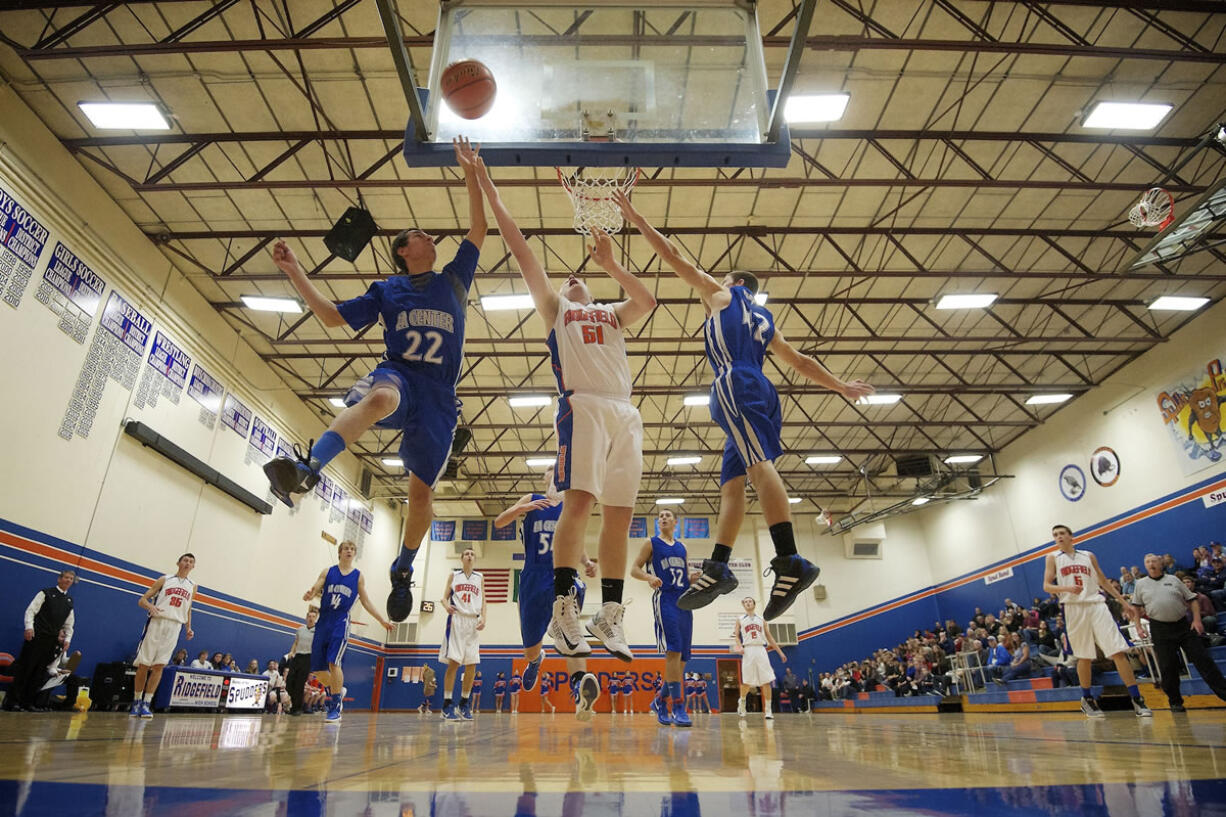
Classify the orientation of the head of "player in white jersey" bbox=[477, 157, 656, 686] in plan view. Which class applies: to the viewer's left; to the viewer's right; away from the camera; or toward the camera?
toward the camera

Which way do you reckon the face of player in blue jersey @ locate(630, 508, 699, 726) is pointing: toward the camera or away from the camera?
toward the camera

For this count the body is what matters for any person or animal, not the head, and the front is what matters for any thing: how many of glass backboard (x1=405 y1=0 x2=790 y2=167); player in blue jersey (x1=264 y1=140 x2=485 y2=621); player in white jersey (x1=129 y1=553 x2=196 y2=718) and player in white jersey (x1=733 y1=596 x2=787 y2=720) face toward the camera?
3

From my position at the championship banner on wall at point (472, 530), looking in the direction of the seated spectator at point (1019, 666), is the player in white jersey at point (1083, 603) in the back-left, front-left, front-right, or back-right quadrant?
front-right

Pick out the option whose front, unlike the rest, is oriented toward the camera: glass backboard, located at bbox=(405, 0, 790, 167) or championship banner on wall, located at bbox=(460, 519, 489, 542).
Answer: the championship banner on wall

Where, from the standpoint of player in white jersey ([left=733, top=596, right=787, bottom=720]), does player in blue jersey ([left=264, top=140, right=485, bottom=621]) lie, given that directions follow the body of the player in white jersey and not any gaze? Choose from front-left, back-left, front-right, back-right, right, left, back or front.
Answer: front

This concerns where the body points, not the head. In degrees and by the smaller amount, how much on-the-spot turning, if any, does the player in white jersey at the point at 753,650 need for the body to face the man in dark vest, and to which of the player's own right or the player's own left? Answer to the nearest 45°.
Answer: approximately 45° to the player's own right

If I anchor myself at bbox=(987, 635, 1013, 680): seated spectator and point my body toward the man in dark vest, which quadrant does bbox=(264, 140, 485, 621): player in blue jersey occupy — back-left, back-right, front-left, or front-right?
front-left

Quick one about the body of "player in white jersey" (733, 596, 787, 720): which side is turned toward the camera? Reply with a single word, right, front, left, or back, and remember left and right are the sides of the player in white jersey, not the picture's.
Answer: front

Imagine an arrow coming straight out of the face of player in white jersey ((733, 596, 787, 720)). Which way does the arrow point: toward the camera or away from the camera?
toward the camera

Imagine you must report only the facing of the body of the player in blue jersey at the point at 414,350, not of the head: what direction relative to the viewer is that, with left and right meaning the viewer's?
facing the viewer

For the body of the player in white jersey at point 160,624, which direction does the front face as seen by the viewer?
toward the camera

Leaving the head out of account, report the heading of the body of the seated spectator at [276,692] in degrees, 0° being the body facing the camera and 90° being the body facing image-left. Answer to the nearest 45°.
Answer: approximately 315°

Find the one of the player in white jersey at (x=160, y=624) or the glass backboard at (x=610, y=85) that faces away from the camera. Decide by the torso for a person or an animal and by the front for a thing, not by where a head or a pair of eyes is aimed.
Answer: the glass backboard
